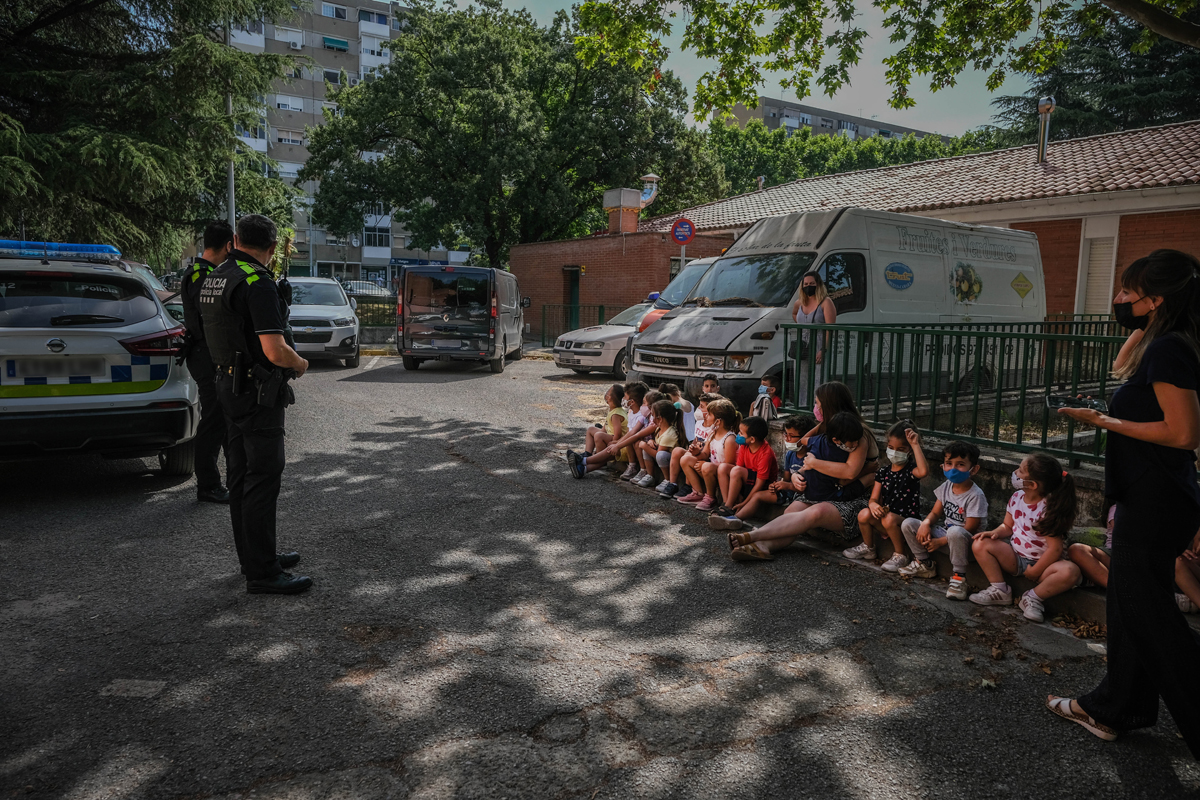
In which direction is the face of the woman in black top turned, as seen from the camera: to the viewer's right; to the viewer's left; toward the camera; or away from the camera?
to the viewer's left

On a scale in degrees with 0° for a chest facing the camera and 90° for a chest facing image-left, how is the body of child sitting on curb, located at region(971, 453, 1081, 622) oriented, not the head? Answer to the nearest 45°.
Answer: approximately 45°

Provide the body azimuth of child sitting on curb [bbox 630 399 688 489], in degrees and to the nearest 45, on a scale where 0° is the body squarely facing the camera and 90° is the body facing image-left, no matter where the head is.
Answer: approximately 45°

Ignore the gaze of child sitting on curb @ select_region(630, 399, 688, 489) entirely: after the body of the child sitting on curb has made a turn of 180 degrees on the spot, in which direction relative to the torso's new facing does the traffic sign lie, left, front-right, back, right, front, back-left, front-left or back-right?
front-left

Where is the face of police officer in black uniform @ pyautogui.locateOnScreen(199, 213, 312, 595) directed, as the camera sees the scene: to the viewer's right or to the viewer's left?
to the viewer's right

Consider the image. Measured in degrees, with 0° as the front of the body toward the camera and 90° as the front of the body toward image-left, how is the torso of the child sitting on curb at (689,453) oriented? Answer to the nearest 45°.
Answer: approximately 45°

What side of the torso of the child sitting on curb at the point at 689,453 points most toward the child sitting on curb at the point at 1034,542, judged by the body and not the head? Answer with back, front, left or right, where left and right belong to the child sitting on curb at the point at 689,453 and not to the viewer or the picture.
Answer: left

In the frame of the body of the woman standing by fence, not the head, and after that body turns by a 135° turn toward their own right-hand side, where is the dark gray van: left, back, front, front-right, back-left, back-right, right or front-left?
front-left

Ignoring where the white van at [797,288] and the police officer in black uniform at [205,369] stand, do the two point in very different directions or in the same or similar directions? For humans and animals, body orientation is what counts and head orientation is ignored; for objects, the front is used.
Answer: very different directions

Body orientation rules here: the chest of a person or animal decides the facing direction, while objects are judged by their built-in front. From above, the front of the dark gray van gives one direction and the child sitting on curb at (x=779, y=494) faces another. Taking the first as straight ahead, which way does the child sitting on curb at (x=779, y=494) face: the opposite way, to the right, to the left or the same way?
to the left

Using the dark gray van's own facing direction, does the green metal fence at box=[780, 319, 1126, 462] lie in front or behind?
behind

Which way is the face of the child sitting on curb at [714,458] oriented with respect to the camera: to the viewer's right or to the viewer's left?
to the viewer's left
